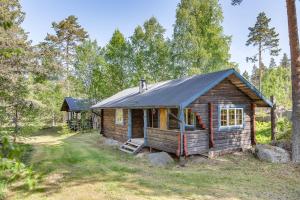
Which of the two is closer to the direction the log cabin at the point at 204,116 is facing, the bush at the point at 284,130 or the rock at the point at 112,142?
the rock

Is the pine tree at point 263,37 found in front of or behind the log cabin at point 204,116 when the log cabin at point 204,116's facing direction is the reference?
behind

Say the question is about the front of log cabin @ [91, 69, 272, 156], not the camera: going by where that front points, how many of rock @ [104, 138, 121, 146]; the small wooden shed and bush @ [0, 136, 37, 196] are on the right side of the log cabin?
2

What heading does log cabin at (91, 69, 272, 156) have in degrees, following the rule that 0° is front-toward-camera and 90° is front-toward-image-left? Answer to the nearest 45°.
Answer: approximately 45°

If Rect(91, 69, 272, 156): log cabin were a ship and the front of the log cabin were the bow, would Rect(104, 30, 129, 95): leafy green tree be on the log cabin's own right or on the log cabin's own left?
on the log cabin's own right

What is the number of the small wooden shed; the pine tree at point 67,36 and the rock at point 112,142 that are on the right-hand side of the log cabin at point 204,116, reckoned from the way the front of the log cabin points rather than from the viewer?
3
